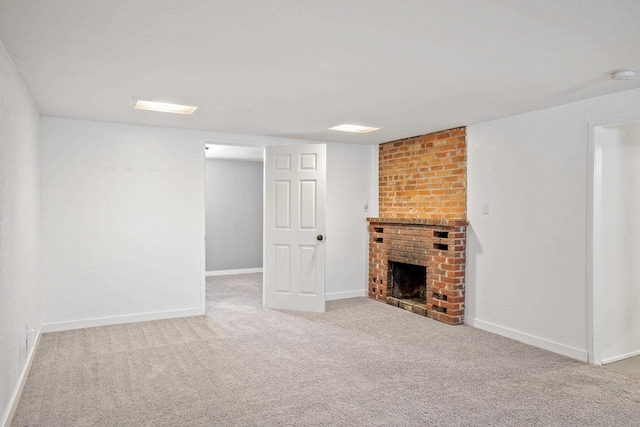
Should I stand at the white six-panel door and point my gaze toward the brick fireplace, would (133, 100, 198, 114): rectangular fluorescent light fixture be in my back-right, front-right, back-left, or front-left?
back-right

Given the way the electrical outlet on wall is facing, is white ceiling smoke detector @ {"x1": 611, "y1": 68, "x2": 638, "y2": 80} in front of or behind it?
in front

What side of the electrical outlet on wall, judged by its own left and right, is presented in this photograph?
right

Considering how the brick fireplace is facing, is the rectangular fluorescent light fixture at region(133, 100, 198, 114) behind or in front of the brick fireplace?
in front

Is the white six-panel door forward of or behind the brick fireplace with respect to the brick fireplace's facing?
forward
